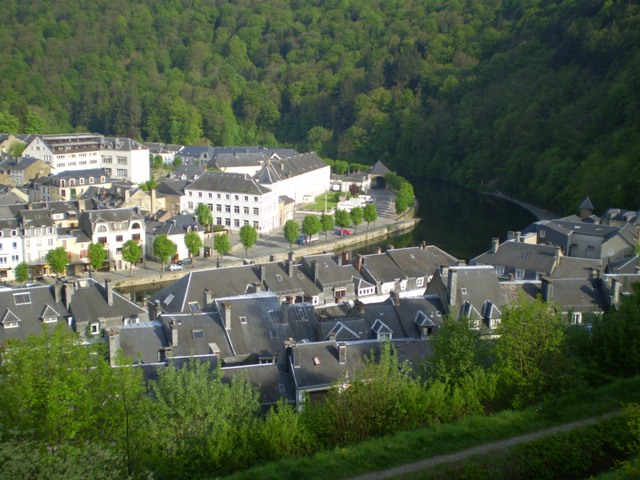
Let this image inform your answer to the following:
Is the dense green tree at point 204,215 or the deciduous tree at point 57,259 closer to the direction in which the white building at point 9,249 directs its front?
the deciduous tree

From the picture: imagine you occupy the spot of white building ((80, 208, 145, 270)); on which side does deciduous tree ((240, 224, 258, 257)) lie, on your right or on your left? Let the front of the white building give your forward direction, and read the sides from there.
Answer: on your left

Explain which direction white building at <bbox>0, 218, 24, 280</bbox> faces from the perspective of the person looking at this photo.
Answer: facing the viewer

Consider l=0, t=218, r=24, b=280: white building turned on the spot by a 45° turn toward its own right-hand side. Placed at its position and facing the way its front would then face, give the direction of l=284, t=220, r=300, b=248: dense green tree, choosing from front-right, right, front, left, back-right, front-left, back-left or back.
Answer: back-left

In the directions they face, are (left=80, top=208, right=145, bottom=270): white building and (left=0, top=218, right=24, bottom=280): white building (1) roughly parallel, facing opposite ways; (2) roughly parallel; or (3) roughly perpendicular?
roughly parallel

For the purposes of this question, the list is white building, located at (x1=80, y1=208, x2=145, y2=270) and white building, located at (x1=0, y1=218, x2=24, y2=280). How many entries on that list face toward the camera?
2

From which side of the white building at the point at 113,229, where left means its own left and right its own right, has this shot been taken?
front

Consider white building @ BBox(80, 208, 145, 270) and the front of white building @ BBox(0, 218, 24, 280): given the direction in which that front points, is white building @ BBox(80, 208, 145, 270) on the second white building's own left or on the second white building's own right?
on the second white building's own left

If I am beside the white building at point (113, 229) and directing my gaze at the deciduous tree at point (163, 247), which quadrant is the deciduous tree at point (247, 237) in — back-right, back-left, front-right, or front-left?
front-left

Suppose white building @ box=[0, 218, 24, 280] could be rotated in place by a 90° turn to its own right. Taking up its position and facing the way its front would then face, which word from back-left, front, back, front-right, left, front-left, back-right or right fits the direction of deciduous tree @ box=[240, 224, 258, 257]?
back

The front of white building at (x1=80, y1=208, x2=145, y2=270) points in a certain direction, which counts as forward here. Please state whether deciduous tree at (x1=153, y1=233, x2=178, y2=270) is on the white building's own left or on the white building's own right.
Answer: on the white building's own left

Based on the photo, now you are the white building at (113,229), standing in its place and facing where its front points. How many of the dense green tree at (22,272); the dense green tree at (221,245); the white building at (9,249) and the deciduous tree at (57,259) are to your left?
1

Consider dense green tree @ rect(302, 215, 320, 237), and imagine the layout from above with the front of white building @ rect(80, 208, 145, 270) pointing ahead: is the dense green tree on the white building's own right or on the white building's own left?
on the white building's own left

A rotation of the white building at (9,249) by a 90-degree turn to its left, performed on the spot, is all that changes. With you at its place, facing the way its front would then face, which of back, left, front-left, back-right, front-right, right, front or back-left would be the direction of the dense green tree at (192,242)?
front

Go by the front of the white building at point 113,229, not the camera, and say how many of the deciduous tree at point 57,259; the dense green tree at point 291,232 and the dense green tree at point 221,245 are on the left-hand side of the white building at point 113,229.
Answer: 2

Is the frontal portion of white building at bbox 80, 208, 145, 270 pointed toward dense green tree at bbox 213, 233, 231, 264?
no
